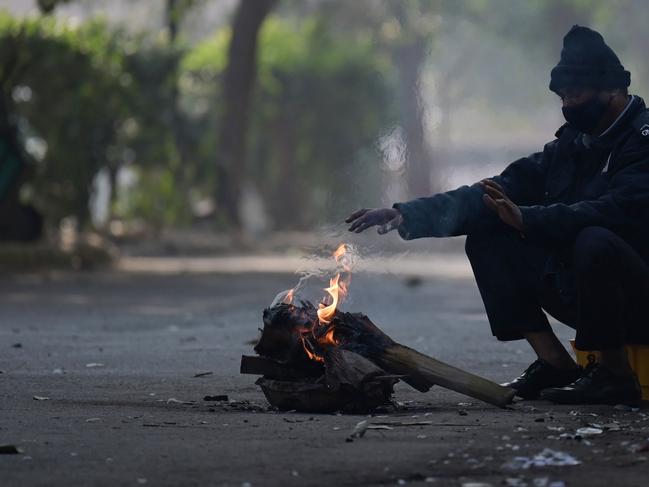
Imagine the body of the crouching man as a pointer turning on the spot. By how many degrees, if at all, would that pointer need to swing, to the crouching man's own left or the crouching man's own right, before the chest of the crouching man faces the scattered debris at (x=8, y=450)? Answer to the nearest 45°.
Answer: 0° — they already face it

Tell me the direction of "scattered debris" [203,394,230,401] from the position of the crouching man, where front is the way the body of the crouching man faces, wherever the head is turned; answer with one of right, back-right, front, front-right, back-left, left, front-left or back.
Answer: front-right

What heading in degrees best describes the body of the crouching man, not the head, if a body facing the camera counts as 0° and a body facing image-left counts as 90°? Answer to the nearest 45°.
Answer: approximately 45°

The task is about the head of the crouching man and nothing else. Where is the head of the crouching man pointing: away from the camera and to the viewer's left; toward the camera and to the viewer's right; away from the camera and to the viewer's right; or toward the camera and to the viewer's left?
toward the camera and to the viewer's left

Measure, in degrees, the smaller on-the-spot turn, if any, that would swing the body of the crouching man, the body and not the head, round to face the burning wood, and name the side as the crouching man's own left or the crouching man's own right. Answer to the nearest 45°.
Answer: approximately 45° to the crouching man's own right
